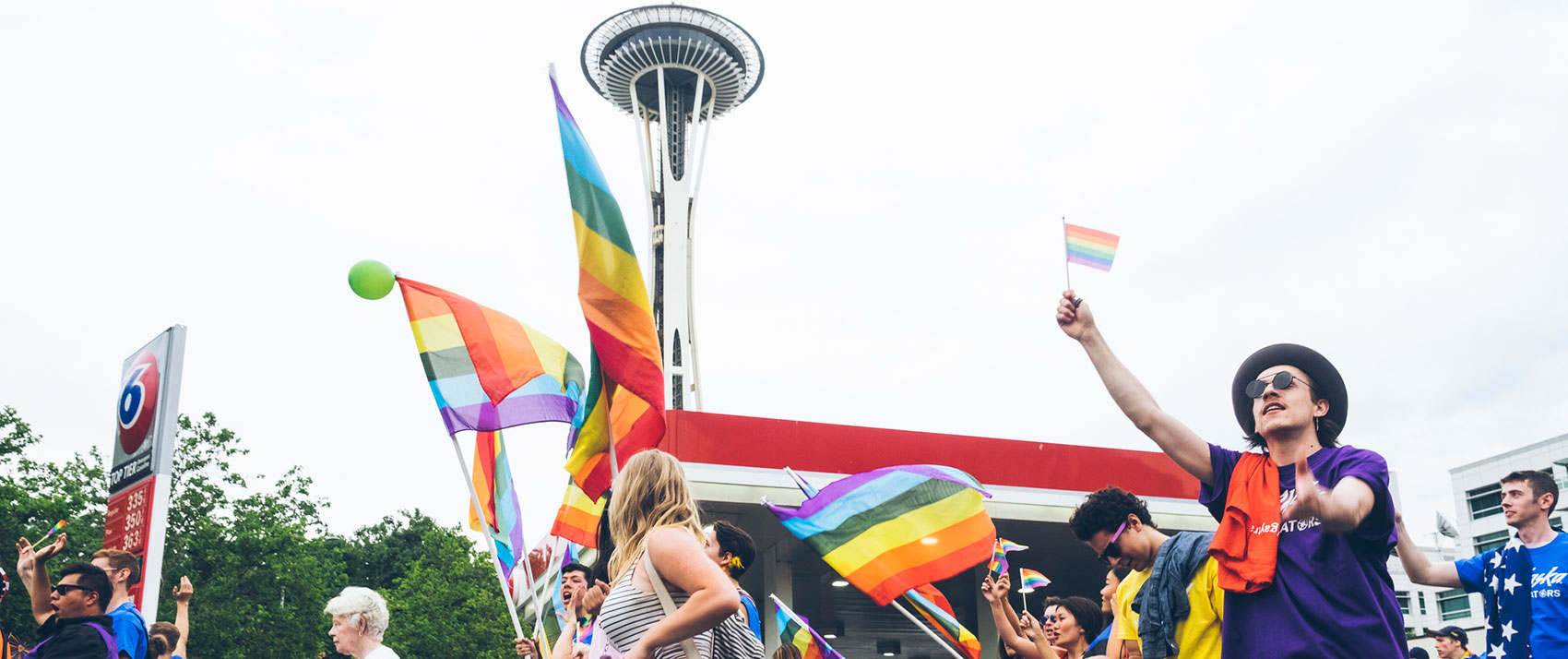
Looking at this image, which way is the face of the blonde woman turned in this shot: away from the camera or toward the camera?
away from the camera

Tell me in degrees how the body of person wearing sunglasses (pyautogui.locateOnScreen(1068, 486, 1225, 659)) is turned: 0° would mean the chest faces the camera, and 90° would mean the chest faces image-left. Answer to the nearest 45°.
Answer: approximately 45°

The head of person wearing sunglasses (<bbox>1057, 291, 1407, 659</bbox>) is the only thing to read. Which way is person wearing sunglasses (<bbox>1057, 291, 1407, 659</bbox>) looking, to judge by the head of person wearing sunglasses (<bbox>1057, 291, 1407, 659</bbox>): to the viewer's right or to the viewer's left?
to the viewer's left

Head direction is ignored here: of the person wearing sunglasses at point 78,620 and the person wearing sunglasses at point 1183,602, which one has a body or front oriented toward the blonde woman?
the person wearing sunglasses at point 1183,602

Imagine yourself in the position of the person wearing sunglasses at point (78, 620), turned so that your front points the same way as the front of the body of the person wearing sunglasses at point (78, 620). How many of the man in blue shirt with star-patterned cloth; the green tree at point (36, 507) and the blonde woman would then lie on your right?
1

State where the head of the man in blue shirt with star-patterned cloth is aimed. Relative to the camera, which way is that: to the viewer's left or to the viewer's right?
to the viewer's left

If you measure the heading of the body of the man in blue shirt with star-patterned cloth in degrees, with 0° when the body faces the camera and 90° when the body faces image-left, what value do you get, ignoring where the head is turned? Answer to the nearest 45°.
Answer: approximately 45°

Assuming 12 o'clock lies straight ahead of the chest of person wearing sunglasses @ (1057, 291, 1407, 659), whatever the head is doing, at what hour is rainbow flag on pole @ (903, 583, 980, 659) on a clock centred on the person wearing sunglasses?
The rainbow flag on pole is roughly at 4 o'clock from the person wearing sunglasses.
